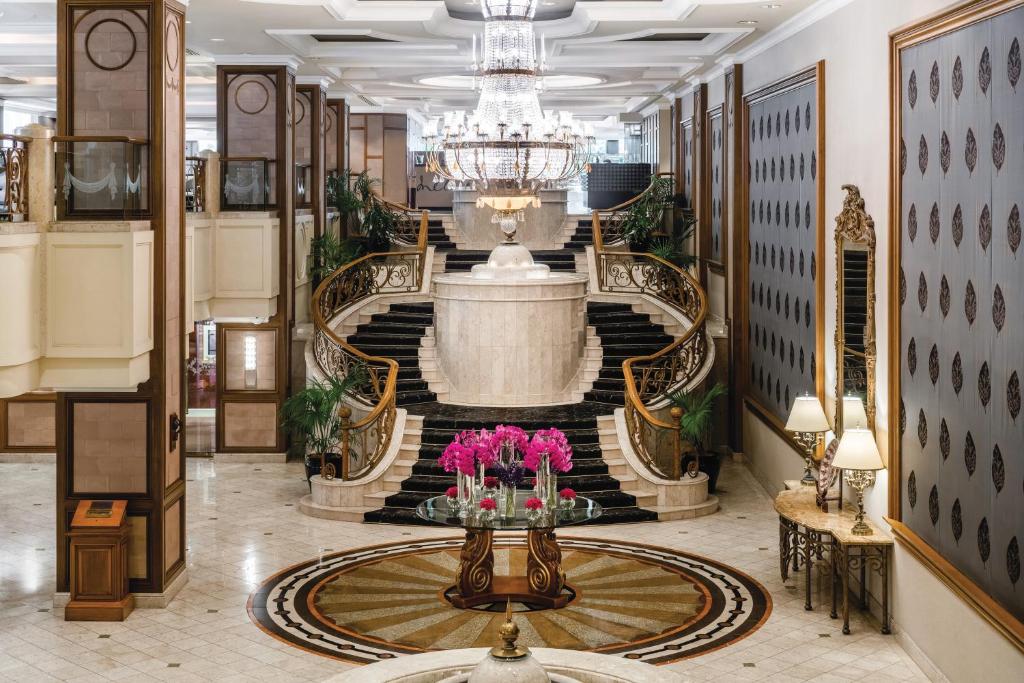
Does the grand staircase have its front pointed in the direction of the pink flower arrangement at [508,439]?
yes

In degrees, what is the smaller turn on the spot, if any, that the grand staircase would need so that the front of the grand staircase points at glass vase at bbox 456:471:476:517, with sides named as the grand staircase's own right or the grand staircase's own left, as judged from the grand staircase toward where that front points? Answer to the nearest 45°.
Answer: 0° — it already faces it

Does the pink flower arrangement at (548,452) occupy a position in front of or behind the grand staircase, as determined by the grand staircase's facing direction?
in front

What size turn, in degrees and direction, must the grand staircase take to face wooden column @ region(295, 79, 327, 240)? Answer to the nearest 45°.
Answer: approximately 135° to its right

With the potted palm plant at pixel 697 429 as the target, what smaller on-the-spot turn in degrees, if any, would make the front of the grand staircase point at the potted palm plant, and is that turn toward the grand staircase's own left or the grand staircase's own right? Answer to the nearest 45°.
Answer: approximately 90° to the grand staircase's own left

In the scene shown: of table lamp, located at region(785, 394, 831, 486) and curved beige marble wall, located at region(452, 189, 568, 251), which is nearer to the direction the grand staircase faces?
the table lamp

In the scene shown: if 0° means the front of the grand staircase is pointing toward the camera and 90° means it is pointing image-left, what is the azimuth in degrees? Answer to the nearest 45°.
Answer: approximately 0°

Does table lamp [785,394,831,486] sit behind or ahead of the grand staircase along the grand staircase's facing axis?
ahead

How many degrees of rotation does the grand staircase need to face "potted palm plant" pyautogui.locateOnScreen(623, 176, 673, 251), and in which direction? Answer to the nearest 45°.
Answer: approximately 180°

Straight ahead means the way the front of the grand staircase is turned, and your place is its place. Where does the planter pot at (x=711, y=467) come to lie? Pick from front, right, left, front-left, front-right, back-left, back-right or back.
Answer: left

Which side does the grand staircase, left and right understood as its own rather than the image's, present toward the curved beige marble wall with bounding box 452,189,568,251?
back

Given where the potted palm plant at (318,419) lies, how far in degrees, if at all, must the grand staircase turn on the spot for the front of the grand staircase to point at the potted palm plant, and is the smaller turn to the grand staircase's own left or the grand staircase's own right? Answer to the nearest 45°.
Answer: approximately 90° to the grand staircase's own right

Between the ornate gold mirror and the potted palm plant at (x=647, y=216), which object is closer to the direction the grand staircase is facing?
the ornate gold mirror
